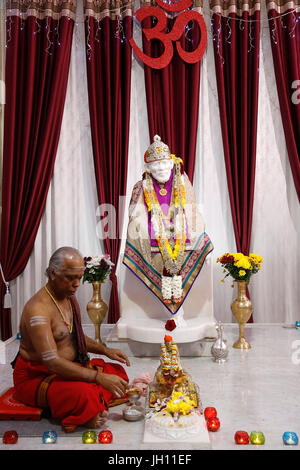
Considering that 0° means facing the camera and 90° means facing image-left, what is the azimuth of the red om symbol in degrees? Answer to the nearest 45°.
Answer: approximately 0°

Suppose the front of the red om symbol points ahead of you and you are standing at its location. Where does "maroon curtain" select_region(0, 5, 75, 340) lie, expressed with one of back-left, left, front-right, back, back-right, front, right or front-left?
right

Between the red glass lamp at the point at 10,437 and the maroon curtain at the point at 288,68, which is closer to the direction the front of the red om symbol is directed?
the red glass lamp

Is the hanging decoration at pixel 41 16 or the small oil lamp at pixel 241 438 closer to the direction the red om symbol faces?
the small oil lamp

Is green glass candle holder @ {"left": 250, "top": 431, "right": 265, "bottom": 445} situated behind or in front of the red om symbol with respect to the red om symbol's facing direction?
in front

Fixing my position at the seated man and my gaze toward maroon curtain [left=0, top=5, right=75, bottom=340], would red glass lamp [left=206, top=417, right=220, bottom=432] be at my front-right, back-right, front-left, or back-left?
back-right

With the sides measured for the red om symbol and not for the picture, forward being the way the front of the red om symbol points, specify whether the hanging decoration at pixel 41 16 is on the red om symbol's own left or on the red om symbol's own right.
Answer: on the red om symbol's own right

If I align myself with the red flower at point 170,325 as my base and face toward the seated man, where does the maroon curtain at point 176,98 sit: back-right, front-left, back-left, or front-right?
back-right

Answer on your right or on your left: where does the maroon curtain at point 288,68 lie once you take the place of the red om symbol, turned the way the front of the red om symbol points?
on your left
